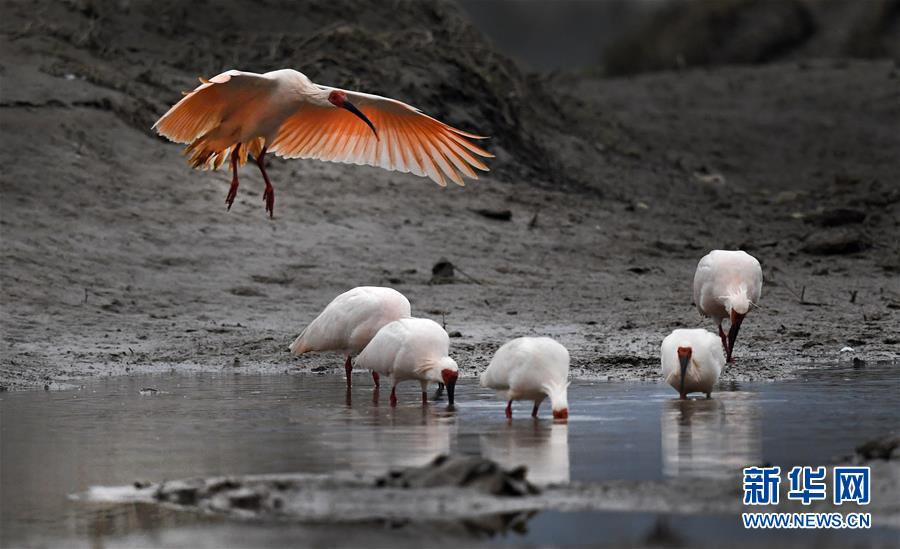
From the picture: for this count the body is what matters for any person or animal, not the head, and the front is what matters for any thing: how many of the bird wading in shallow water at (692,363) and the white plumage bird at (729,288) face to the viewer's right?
0

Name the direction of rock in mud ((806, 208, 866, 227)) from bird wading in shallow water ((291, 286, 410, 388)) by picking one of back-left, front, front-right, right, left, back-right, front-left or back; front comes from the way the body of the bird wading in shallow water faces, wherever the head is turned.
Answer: front-left

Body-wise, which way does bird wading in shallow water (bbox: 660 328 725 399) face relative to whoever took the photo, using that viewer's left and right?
facing the viewer

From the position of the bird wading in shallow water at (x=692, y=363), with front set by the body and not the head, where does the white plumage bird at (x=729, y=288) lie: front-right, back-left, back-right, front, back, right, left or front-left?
back

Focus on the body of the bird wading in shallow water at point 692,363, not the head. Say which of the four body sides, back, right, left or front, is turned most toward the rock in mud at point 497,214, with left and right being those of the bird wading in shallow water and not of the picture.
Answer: back

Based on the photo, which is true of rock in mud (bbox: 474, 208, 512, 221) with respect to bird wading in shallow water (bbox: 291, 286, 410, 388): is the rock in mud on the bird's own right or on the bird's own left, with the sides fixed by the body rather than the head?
on the bird's own left

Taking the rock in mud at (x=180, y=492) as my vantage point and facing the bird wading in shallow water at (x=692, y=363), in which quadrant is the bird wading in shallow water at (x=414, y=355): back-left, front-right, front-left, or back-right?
front-left

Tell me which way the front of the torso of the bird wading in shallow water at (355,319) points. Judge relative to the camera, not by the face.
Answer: to the viewer's right

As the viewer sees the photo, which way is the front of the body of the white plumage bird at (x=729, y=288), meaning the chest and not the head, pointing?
toward the camera

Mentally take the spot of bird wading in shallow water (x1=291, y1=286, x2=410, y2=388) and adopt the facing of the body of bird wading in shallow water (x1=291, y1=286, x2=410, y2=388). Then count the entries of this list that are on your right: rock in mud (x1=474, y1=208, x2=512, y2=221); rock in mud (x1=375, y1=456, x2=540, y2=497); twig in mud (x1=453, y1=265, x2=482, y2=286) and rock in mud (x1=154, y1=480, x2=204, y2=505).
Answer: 2

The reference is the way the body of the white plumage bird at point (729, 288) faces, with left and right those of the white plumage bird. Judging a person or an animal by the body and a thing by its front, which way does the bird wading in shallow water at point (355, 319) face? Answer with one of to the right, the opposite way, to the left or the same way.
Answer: to the left

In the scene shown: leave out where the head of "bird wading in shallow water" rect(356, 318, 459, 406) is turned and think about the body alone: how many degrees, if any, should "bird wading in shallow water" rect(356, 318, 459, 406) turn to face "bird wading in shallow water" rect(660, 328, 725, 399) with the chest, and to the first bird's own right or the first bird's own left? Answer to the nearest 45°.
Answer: approximately 45° to the first bird's own left

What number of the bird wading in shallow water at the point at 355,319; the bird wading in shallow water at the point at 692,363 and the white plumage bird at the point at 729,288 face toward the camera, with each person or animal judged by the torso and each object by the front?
2

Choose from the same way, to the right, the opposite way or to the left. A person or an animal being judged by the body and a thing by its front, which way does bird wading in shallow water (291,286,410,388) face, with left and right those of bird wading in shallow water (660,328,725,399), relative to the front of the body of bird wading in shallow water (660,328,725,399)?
to the left

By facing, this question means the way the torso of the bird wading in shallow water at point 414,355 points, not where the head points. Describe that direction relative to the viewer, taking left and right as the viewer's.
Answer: facing the viewer and to the right of the viewer

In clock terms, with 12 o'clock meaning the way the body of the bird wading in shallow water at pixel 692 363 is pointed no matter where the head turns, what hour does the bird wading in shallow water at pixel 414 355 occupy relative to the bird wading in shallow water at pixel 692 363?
the bird wading in shallow water at pixel 414 355 is roughly at 3 o'clock from the bird wading in shallow water at pixel 692 363.
